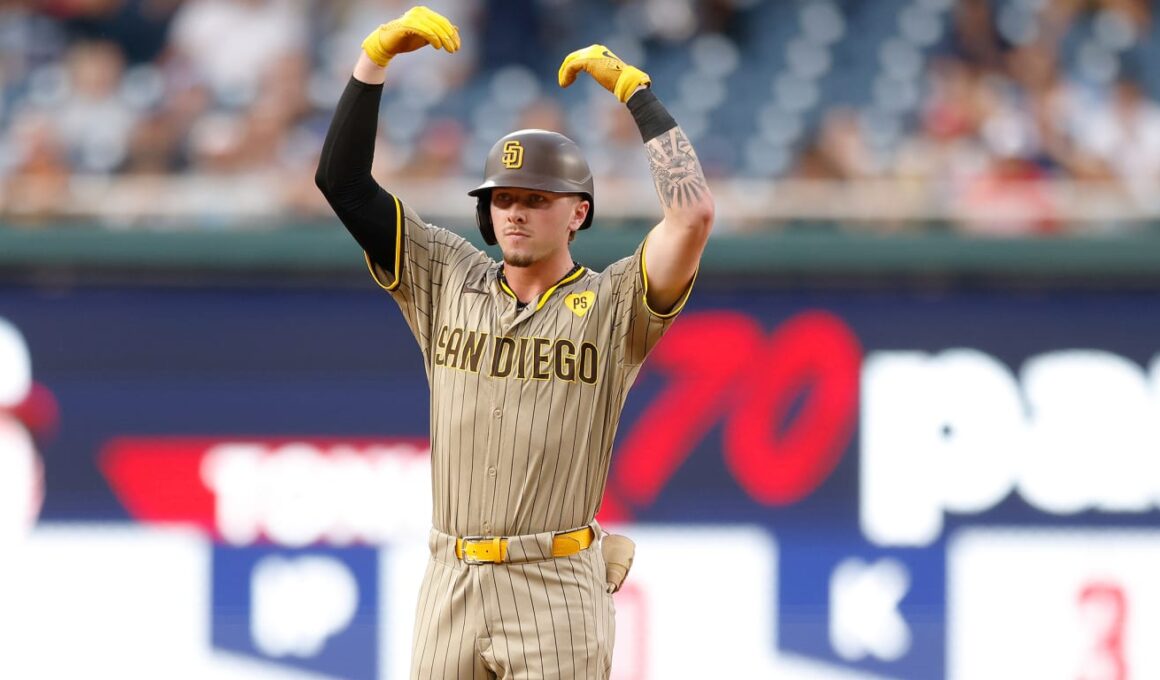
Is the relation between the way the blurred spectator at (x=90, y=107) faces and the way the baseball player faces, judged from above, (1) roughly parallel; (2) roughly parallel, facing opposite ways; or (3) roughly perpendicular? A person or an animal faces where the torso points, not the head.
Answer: roughly parallel

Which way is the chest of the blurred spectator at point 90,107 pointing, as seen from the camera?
toward the camera

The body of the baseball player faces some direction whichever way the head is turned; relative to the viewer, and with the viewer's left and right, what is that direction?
facing the viewer

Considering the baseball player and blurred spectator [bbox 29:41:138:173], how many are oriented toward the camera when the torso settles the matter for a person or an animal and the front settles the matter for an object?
2

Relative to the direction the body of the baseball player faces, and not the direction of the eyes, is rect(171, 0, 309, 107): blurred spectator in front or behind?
behind

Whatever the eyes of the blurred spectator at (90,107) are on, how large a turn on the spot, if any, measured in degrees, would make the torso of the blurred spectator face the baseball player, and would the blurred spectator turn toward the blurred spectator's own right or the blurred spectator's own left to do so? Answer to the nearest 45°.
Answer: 0° — they already face them

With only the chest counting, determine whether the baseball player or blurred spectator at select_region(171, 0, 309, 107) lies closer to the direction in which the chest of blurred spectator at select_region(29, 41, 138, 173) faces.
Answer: the baseball player

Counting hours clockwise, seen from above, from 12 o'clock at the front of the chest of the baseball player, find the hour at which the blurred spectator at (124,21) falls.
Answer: The blurred spectator is roughly at 5 o'clock from the baseball player.
